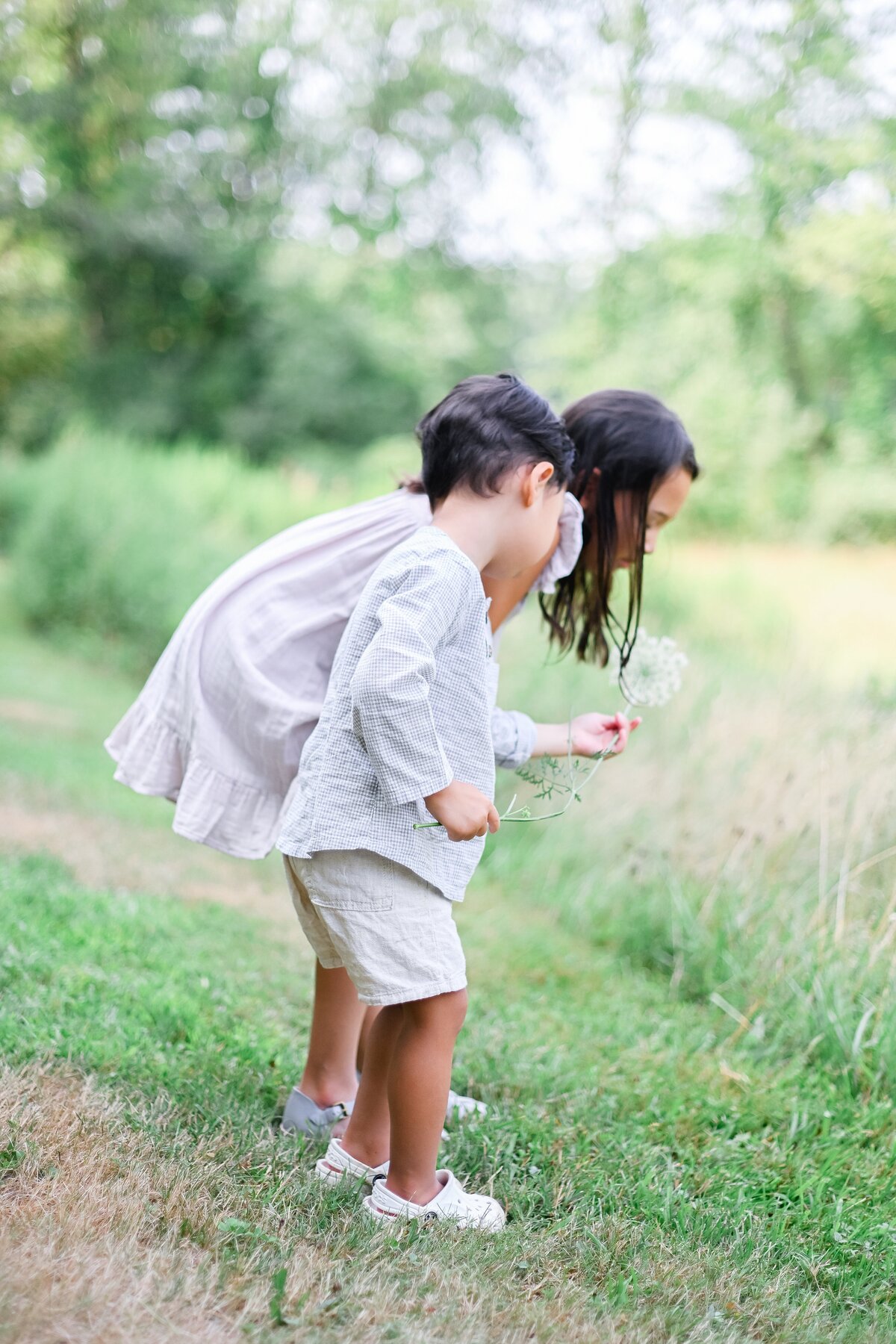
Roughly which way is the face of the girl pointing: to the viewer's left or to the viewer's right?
to the viewer's right

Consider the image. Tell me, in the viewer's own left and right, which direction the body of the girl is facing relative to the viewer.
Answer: facing to the right of the viewer

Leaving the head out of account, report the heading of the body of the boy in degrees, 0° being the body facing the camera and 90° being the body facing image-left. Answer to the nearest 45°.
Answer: approximately 270°

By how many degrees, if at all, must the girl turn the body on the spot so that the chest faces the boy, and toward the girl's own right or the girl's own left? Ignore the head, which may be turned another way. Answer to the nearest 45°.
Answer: approximately 45° to the girl's own right

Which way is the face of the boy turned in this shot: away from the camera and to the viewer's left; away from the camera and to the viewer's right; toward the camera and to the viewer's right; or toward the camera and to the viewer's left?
away from the camera and to the viewer's right

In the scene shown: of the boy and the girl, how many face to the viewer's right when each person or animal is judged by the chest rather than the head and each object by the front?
2
